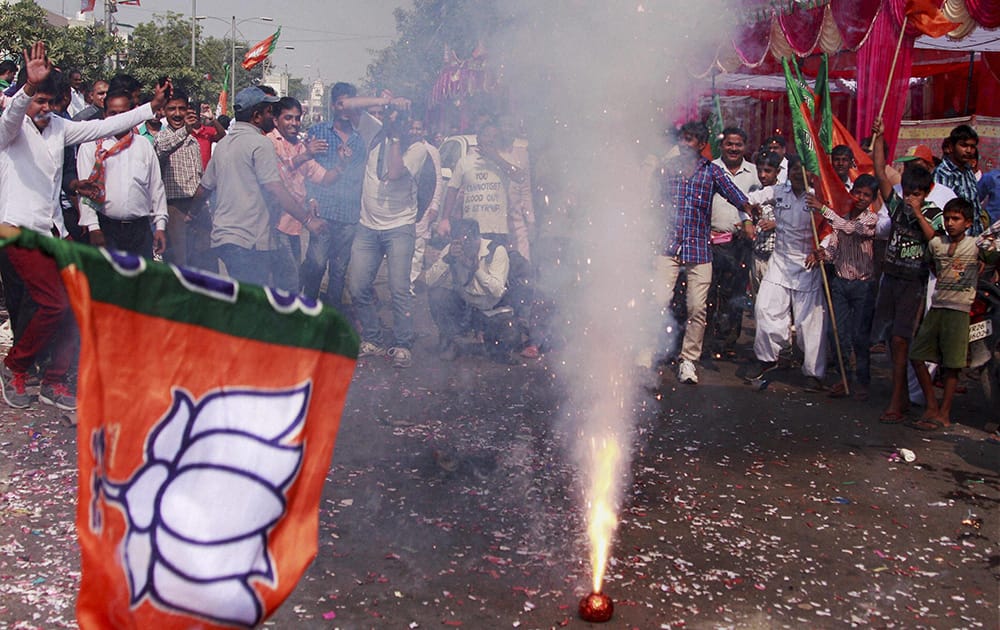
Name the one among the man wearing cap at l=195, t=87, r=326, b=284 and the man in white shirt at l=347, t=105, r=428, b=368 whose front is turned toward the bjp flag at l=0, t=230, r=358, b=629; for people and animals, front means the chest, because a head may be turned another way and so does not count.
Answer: the man in white shirt

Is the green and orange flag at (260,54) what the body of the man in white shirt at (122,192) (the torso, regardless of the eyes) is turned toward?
no

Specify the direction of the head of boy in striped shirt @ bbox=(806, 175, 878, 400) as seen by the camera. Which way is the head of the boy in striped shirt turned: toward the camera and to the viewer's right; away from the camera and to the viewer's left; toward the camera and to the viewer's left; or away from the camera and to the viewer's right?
toward the camera and to the viewer's left

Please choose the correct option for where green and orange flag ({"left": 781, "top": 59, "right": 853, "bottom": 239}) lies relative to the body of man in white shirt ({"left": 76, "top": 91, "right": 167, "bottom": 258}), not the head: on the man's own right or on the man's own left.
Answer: on the man's own left

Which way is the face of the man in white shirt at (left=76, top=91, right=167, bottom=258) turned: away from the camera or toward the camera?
toward the camera

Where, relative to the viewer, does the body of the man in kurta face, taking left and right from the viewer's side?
facing the viewer

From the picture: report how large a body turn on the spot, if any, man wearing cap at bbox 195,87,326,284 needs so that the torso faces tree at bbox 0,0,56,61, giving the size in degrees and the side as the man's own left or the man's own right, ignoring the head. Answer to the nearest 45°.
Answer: approximately 45° to the man's own left

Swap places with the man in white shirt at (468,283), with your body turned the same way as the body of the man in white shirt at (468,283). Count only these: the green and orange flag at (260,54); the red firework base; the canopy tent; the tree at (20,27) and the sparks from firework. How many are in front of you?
2

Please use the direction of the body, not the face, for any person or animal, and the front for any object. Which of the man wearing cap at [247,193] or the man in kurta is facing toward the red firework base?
the man in kurta

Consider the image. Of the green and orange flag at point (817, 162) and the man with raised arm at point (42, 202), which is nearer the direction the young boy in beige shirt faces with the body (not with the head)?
the man with raised arm

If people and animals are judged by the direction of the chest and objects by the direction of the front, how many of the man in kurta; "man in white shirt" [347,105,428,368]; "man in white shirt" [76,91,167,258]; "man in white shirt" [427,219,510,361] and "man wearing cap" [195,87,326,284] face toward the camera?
4

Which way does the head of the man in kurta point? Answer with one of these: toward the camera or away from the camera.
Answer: toward the camera

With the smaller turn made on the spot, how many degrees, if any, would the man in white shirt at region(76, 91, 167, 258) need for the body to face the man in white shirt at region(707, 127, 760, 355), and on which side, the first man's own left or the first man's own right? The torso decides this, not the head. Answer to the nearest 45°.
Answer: approximately 90° to the first man's own left

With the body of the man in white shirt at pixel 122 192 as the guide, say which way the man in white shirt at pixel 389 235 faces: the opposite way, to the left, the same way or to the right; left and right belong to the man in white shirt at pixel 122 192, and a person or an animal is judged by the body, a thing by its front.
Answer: the same way

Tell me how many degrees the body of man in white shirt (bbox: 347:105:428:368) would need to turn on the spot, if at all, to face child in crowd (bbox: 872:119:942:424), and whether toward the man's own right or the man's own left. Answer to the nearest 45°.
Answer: approximately 45° to the man's own left

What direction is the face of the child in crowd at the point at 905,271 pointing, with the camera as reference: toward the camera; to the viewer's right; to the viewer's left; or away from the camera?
toward the camera

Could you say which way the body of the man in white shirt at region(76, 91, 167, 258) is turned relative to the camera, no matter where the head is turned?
toward the camera
